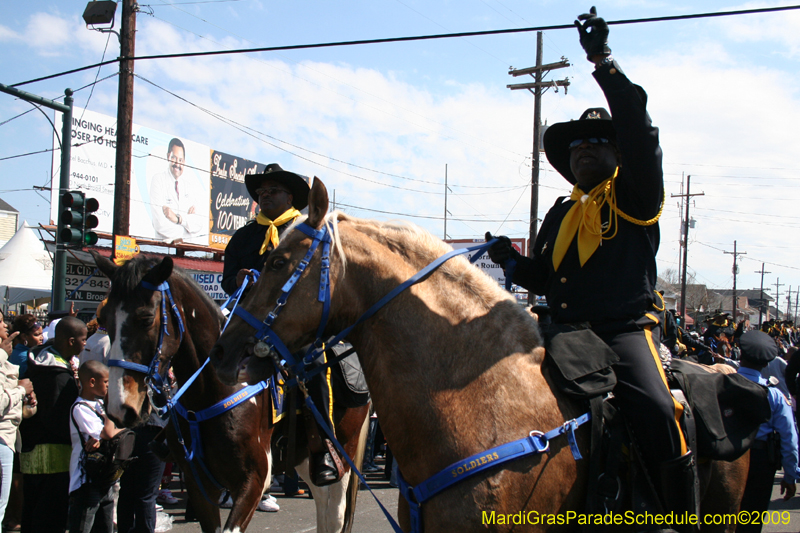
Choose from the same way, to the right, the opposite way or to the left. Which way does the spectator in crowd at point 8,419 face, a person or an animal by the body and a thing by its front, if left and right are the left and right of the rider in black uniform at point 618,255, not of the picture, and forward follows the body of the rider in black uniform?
the opposite way

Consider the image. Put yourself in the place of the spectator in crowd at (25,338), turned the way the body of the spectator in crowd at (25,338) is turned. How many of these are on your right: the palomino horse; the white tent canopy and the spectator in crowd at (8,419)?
2

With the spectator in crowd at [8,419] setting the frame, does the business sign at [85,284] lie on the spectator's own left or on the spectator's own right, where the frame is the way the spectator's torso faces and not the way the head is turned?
on the spectator's own left

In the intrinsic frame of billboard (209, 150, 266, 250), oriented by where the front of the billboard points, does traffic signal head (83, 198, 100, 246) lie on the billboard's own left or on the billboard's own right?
on the billboard's own right

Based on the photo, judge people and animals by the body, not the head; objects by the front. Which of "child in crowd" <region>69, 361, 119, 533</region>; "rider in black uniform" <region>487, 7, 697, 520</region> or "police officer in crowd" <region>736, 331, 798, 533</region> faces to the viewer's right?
the child in crowd

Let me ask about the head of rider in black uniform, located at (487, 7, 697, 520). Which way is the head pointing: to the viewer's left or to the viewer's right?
to the viewer's left

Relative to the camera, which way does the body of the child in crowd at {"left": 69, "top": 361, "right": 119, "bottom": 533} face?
to the viewer's right

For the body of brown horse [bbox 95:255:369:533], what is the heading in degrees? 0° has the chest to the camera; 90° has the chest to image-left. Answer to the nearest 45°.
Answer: approximately 45°

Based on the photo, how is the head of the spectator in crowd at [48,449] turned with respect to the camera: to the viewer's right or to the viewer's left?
to the viewer's right

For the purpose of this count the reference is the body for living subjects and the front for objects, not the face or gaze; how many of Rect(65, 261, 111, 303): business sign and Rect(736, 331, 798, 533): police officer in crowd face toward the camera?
1

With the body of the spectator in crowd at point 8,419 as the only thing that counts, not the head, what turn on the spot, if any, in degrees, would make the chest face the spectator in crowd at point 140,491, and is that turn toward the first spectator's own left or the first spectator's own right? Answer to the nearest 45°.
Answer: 0° — they already face them

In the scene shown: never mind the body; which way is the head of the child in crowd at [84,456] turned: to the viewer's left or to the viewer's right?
to the viewer's right
